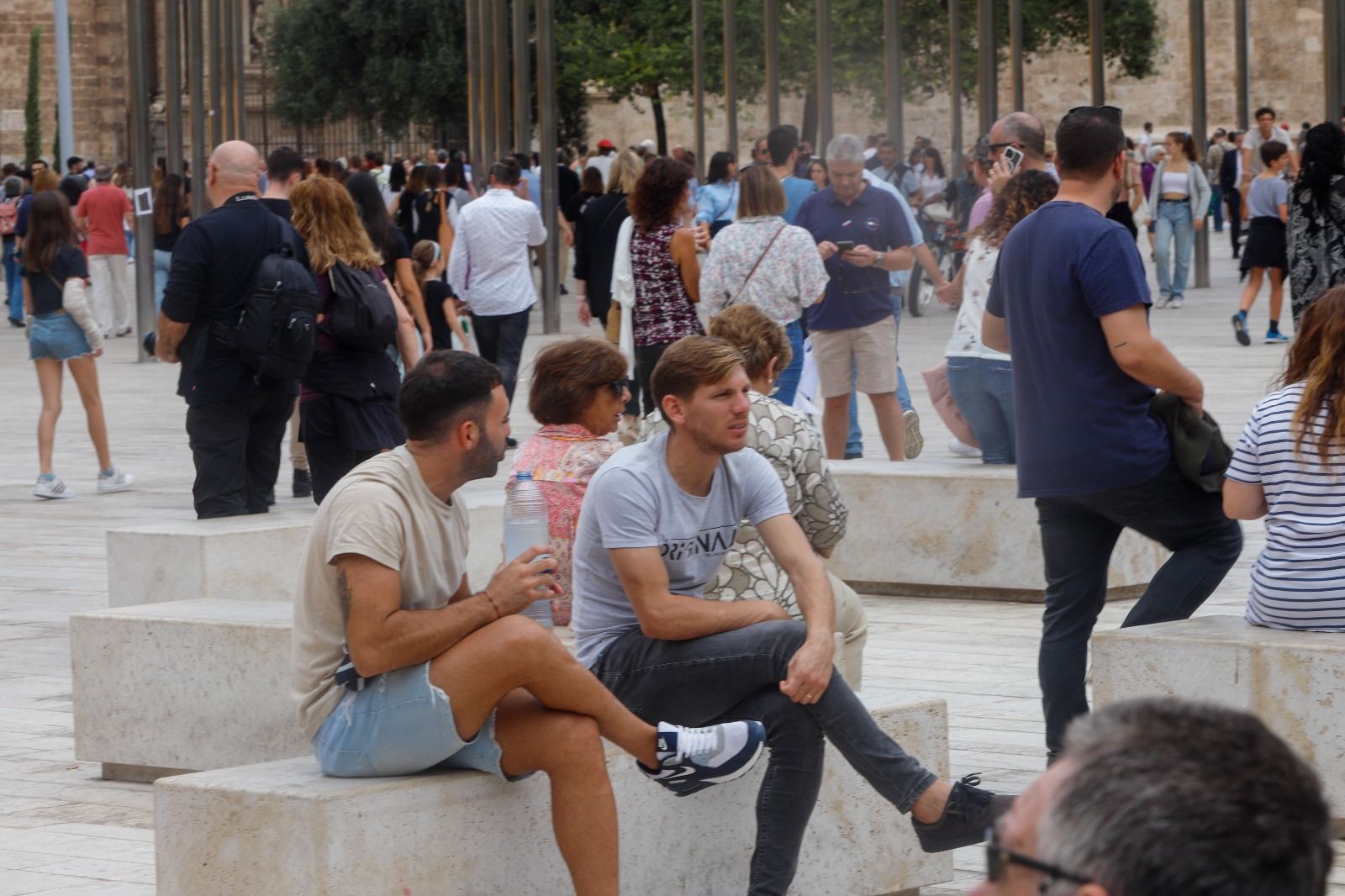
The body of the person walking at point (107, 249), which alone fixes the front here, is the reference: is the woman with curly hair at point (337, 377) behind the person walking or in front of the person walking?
behind

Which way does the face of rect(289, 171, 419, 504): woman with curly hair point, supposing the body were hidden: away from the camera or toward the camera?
away from the camera

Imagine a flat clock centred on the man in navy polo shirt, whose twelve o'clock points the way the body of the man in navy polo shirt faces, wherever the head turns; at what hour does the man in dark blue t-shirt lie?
The man in dark blue t-shirt is roughly at 12 o'clock from the man in navy polo shirt.

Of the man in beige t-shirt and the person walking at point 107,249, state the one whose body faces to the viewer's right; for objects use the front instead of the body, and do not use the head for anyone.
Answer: the man in beige t-shirt

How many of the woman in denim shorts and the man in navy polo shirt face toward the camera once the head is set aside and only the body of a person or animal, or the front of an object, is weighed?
1

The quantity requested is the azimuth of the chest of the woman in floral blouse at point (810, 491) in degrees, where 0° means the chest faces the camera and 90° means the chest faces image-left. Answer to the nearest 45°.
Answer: approximately 225°

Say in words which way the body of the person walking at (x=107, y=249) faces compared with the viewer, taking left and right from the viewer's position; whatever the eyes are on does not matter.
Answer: facing away from the viewer

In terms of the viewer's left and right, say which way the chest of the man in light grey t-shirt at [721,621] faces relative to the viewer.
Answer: facing the viewer and to the right of the viewer

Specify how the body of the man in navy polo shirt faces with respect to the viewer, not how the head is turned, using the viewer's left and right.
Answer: facing the viewer

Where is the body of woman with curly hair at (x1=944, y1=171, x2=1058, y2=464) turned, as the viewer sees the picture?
away from the camera

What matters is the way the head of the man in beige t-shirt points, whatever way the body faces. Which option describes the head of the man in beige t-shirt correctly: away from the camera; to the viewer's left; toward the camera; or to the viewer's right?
to the viewer's right

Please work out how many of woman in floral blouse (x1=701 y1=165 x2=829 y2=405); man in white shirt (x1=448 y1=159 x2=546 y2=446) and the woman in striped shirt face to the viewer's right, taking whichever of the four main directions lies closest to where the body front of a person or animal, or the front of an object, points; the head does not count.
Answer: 0
